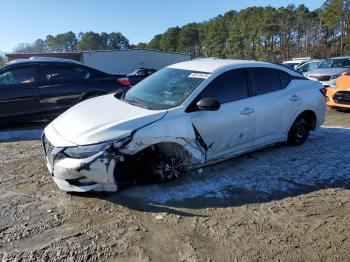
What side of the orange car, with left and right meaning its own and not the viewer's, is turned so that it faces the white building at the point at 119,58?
right

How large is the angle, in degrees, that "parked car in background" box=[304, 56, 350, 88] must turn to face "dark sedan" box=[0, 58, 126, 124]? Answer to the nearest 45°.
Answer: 0° — it already faces it

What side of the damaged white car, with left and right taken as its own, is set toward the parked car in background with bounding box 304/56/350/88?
back

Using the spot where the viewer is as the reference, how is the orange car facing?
facing the viewer and to the left of the viewer

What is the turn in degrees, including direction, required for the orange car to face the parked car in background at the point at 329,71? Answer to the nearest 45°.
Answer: approximately 135° to its right

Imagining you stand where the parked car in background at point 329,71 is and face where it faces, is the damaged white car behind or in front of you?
in front

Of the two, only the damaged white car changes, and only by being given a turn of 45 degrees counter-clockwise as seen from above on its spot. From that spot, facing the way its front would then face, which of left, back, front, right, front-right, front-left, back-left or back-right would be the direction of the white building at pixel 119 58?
back

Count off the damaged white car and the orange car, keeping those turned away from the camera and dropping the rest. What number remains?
0
